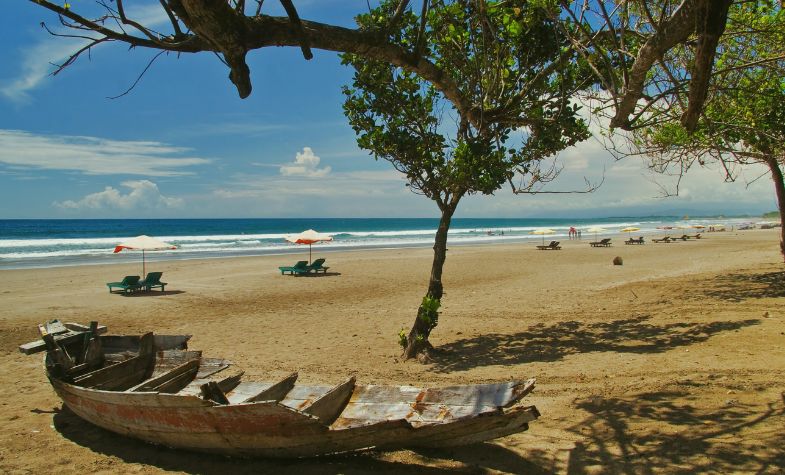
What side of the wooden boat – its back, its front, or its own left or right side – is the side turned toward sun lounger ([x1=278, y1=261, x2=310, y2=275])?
left

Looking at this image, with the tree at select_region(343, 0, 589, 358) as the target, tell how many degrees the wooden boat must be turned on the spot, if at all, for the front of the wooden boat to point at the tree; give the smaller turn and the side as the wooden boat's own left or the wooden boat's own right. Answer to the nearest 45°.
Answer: approximately 45° to the wooden boat's own left

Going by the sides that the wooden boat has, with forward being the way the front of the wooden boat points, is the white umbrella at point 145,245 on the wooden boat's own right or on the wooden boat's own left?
on the wooden boat's own left

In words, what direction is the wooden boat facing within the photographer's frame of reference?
facing to the right of the viewer

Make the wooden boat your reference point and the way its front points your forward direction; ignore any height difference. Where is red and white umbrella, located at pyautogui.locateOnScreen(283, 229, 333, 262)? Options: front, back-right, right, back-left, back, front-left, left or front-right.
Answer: left
